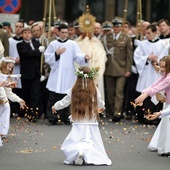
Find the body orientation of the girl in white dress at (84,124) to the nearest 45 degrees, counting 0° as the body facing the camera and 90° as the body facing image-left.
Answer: approximately 180°

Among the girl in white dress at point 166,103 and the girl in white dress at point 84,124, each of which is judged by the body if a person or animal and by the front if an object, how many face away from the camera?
1

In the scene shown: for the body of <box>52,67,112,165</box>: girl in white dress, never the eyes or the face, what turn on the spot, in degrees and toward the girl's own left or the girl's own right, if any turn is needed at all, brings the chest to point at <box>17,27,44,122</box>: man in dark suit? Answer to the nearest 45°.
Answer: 0° — they already face them

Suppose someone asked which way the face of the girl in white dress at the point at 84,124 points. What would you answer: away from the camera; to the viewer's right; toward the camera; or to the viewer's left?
away from the camera

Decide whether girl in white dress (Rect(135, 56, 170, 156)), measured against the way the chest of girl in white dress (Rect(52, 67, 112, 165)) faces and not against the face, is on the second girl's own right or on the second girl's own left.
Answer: on the second girl's own right

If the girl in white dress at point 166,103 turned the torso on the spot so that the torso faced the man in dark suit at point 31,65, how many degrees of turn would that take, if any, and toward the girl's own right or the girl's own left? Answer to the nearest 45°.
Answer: approximately 45° to the girl's own right

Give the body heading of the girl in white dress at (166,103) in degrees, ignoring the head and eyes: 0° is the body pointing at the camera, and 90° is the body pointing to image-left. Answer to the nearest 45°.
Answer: approximately 90°

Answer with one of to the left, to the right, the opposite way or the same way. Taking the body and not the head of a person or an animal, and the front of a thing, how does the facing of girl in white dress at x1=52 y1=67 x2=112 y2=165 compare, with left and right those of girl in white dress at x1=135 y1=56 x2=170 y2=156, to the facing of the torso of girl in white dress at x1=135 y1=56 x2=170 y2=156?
to the right

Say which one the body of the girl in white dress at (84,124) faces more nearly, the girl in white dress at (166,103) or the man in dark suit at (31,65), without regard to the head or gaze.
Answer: the man in dark suit
